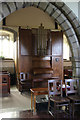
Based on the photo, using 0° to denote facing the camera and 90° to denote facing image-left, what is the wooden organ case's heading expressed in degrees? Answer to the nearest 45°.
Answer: approximately 0°

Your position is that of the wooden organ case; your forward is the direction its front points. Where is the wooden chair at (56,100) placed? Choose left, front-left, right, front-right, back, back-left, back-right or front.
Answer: front

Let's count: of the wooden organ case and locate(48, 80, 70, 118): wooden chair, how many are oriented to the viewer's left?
0
